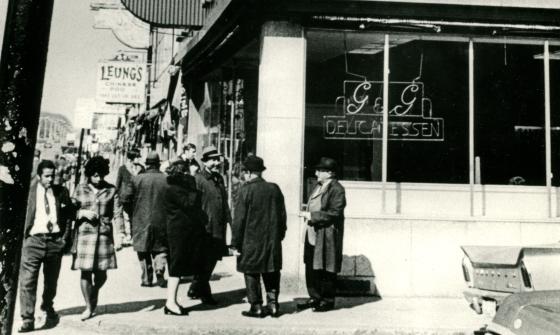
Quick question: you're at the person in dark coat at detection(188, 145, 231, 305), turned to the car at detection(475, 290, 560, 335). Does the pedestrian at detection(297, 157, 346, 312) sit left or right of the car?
left

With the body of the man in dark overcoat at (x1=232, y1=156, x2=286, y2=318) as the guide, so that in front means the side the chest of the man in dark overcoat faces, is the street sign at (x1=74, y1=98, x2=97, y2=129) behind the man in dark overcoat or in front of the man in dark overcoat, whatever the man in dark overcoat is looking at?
in front

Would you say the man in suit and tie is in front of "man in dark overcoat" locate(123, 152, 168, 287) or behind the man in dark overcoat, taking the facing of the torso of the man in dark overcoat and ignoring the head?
behind

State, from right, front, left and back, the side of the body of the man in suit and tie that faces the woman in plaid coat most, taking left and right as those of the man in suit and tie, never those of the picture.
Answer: left

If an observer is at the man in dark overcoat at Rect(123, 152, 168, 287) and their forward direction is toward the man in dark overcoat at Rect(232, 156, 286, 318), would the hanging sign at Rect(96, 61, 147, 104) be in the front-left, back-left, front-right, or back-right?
back-left

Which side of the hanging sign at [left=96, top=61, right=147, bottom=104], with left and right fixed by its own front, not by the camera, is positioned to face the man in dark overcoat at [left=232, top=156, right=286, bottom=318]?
front

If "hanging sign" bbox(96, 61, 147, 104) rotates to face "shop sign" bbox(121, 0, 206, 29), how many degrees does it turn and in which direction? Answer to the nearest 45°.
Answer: approximately 45° to its left

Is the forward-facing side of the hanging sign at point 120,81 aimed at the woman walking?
yes
